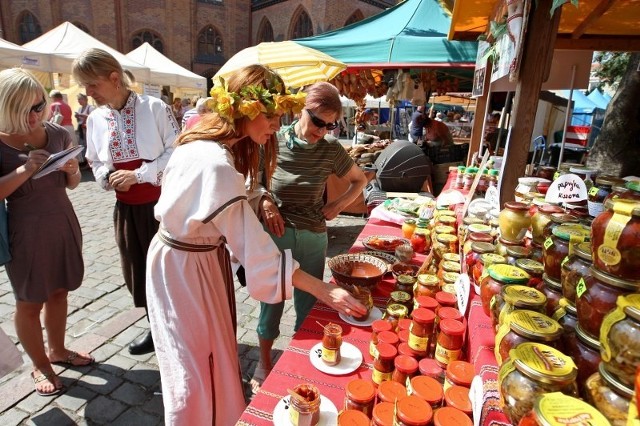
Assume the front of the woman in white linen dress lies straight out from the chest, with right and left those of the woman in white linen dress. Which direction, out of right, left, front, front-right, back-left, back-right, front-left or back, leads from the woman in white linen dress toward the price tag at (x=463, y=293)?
front

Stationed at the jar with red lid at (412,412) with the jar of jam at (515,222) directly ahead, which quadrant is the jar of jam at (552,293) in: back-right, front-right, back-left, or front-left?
front-right

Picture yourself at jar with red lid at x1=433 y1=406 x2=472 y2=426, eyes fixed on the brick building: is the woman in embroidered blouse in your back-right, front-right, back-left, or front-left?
front-left

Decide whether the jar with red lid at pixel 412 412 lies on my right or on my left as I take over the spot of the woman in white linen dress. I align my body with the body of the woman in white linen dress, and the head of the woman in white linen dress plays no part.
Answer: on my right

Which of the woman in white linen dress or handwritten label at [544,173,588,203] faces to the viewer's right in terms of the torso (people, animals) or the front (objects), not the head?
the woman in white linen dress

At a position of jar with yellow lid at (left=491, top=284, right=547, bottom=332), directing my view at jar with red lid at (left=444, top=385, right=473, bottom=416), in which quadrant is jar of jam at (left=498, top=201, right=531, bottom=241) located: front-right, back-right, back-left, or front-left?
back-right

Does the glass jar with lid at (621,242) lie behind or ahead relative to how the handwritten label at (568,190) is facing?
ahead

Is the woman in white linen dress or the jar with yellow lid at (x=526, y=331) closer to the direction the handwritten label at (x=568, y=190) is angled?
the jar with yellow lid

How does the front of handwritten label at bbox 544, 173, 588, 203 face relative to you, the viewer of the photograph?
facing the viewer

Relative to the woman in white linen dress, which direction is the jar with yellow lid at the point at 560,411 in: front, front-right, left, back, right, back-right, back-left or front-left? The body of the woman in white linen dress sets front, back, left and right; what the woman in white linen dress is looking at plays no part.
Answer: front-right

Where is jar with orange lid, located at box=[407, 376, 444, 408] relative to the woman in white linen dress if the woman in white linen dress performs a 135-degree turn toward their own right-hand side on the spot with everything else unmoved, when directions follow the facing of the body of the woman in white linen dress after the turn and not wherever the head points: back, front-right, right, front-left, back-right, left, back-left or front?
left

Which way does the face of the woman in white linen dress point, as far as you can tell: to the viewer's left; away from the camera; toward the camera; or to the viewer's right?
to the viewer's right

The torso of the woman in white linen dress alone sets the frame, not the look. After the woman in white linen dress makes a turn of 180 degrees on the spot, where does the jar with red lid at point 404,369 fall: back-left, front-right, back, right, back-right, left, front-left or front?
back-left

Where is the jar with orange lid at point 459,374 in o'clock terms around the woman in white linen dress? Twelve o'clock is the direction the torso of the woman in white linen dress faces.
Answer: The jar with orange lid is roughly at 1 o'clock from the woman in white linen dress.

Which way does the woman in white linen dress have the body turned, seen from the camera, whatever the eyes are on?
to the viewer's right

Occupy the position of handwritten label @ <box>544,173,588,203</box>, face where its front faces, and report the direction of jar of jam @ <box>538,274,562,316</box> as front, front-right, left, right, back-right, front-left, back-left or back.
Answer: front

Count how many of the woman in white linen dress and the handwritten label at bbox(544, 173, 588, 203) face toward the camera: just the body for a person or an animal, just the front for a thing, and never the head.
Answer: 1

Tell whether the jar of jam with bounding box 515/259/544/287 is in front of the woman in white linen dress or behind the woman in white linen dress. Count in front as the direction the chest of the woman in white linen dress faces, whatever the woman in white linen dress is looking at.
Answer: in front

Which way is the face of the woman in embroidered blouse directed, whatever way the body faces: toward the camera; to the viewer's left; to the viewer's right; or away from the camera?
to the viewer's left
